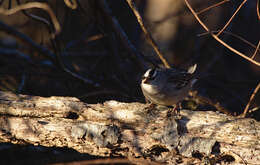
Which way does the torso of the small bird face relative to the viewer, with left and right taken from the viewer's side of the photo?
facing the viewer and to the left of the viewer

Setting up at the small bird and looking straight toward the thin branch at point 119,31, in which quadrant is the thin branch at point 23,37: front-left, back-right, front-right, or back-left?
front-left

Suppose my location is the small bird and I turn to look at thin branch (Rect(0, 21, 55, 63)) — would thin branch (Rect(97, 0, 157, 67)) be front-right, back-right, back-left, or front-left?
front-right

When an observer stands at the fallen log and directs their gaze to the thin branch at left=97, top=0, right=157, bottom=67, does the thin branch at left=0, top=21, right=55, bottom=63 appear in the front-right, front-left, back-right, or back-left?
front-left

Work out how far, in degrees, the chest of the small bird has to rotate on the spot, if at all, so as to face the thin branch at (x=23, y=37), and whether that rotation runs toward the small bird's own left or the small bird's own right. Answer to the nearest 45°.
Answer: approximately 45° to the small bird's own right
